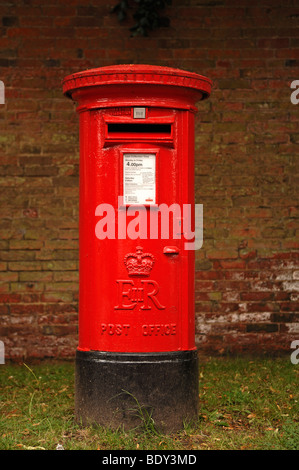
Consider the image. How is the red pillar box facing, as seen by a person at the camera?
facing the viewer
